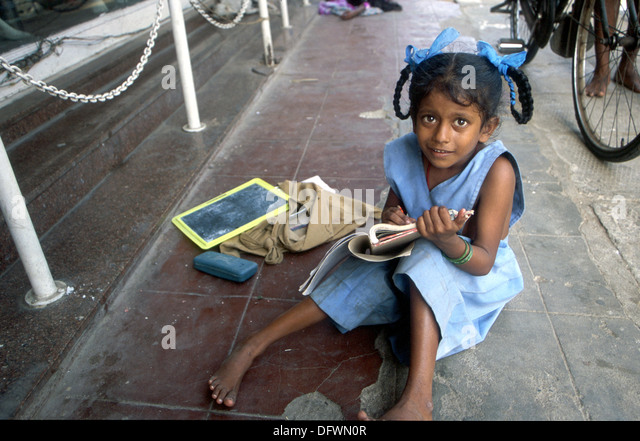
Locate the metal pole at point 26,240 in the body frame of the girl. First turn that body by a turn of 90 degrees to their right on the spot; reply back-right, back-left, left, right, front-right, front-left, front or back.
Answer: front-left

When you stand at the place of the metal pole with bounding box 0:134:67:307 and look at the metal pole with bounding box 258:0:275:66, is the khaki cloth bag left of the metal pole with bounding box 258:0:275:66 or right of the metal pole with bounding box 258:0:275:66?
right

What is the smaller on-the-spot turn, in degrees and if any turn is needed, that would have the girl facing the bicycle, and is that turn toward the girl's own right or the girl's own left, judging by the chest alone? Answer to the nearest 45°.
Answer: approximately 180°

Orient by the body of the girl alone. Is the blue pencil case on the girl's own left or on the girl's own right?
on the girl's own right
